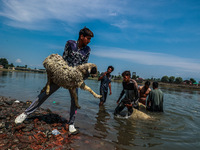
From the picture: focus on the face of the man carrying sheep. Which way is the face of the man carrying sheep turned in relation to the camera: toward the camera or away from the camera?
toward the camera

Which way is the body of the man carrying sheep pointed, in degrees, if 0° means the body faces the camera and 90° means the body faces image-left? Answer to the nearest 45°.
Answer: approximately 315°

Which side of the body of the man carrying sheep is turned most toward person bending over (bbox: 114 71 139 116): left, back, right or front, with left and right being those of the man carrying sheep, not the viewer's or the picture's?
left

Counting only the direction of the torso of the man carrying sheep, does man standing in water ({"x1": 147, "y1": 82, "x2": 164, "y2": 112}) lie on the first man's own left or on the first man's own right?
on the first man's own left
